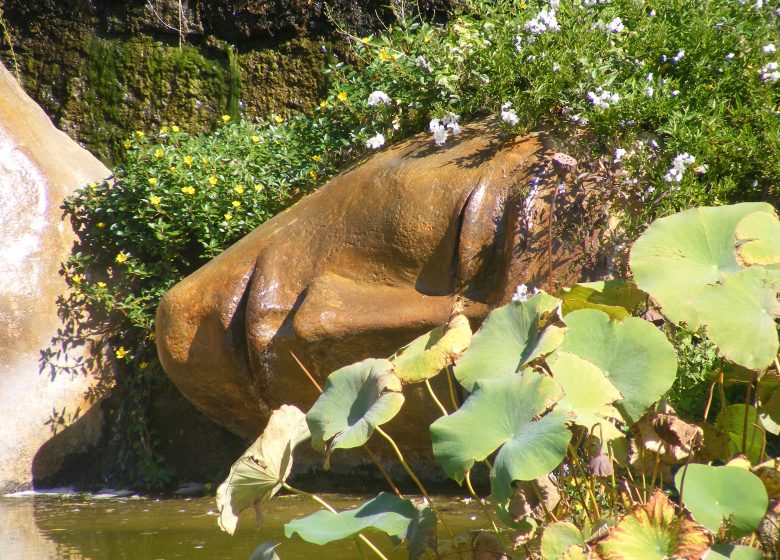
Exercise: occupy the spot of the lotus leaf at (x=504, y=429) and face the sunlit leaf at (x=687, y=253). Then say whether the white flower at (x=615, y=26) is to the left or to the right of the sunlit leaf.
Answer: left
